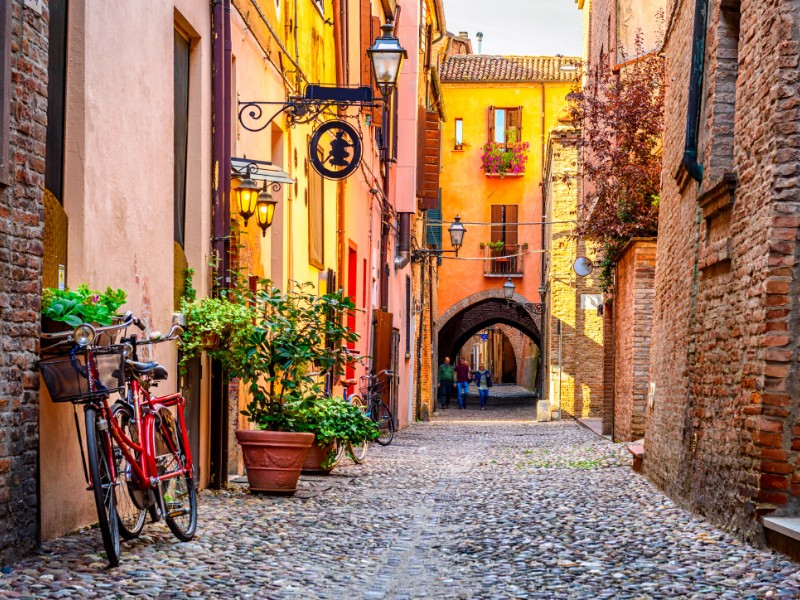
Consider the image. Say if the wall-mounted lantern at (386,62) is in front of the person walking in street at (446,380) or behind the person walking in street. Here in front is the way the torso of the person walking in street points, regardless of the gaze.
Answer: in front

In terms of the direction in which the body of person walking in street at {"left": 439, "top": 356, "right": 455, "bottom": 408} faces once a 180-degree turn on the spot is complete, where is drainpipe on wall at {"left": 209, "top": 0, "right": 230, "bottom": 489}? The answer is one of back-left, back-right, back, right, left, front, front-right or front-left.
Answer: back

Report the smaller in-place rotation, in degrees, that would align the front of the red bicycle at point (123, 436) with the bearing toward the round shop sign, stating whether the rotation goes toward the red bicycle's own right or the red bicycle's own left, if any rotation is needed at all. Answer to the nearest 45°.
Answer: approximately 135° to the red bicycle's own right

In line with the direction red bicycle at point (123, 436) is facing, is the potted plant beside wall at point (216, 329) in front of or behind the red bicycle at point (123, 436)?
behind

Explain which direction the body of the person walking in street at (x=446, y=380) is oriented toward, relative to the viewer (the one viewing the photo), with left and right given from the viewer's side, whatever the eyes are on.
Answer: facing the viewer

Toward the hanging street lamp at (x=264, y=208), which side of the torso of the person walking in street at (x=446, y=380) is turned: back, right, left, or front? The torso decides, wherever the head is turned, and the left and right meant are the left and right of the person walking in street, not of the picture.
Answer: front

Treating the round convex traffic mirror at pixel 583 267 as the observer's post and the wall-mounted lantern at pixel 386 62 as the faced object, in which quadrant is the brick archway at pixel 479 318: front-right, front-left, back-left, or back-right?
back-right

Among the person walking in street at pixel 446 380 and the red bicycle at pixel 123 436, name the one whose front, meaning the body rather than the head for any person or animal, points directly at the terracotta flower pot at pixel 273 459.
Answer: the person walking in street

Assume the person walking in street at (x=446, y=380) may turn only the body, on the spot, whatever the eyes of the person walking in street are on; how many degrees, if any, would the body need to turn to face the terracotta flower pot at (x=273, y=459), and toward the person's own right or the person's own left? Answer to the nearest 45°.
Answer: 0° — they already face it

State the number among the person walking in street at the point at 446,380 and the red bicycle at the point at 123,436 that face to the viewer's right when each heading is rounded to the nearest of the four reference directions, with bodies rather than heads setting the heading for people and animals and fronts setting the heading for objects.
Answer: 0

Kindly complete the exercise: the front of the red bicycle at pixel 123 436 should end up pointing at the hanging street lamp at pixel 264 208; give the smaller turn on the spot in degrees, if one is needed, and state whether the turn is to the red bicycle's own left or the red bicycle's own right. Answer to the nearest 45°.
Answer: approximately 135° to the red bicycle's own right

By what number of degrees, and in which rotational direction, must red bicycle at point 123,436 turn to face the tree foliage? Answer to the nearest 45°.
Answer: approximately 180°

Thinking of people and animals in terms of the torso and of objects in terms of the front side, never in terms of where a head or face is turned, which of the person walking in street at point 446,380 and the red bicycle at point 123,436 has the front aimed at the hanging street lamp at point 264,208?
the person walking in street

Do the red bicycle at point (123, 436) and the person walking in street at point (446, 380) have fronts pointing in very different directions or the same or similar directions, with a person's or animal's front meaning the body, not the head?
same or similar directions

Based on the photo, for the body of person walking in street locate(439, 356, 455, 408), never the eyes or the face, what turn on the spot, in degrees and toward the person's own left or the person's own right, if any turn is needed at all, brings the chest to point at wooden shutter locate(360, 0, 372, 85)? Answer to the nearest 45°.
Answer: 0° — they already face it
